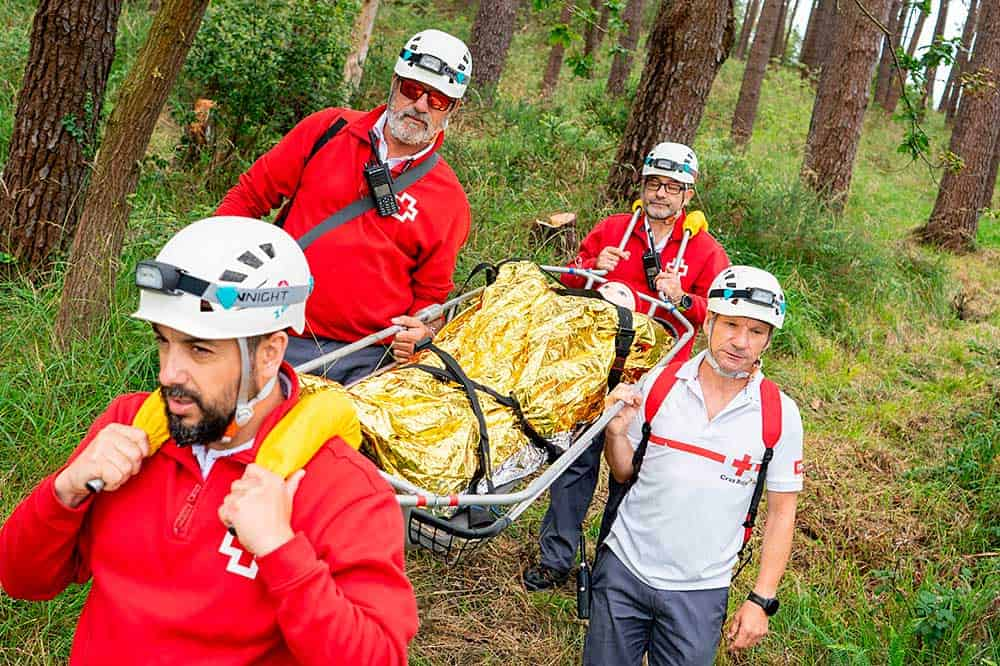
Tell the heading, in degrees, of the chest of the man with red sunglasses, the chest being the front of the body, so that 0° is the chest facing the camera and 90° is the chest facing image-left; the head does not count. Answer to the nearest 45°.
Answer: approximately 0°

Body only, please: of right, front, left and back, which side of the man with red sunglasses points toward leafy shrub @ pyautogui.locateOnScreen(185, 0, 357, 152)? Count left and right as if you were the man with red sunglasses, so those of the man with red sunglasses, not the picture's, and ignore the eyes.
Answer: back

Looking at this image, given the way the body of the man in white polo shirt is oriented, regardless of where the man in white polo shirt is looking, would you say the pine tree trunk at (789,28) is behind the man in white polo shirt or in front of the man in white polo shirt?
behind

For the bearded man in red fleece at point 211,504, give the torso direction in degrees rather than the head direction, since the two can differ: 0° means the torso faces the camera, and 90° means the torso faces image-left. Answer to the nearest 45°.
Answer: approximately 45°

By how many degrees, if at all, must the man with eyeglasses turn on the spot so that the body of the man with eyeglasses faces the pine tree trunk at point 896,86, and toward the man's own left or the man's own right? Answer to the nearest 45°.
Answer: approximately 180°

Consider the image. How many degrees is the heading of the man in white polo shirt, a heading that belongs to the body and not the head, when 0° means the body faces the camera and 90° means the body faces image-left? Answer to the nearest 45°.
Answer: approximately 0°
